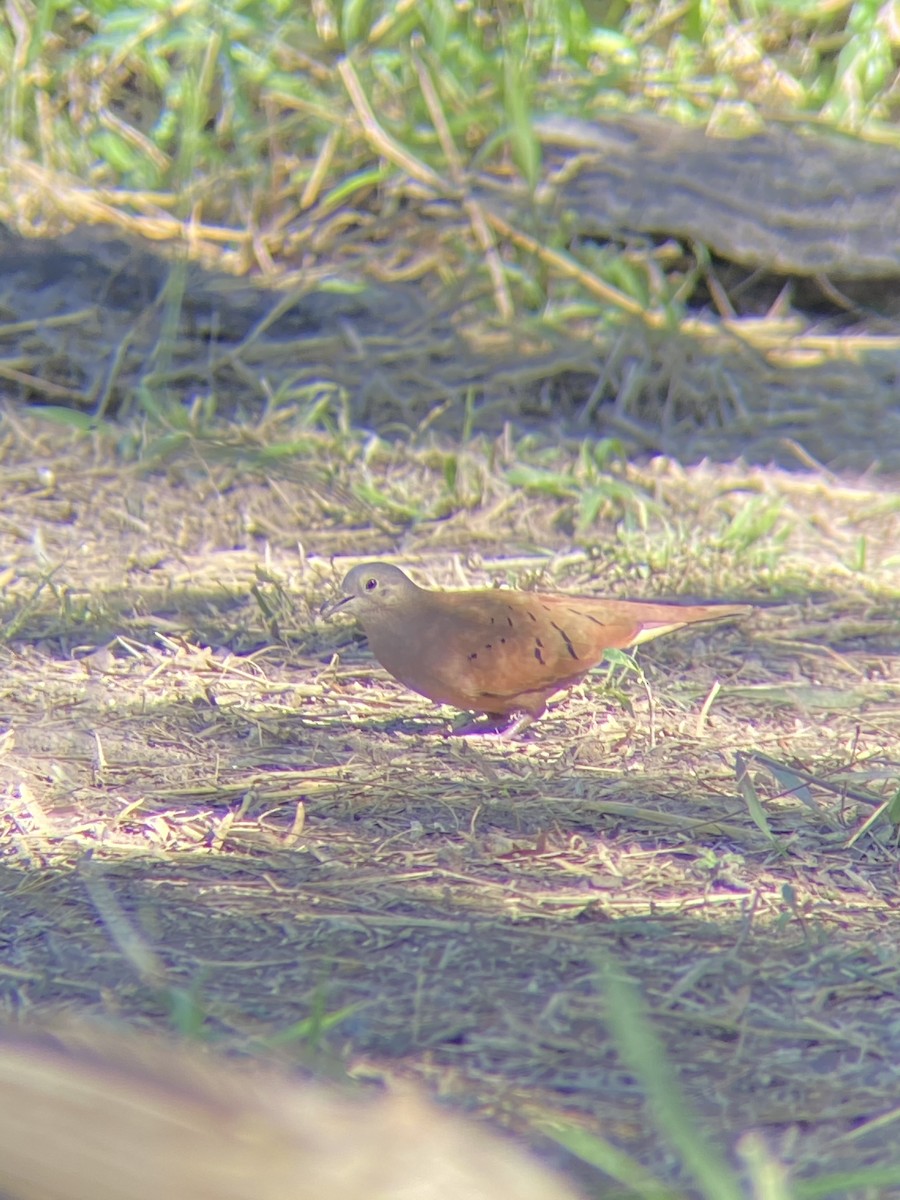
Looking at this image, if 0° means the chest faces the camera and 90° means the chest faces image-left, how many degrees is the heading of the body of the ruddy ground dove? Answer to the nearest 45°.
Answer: approximately 90°
